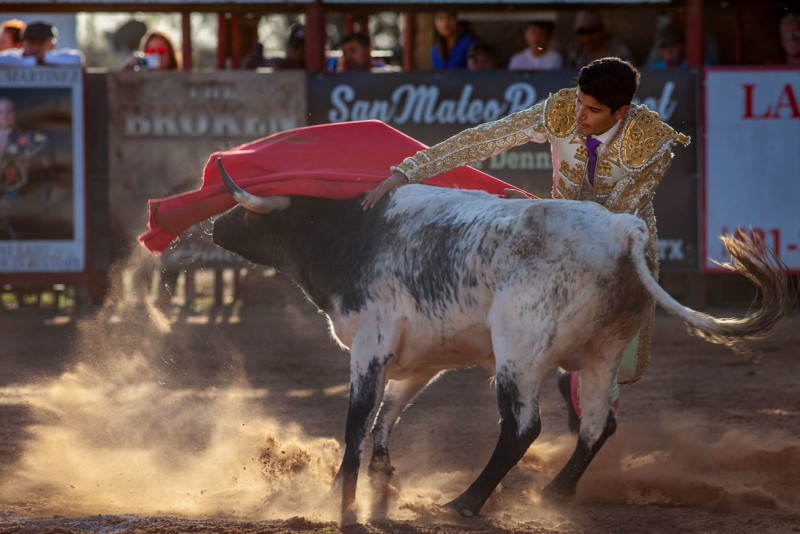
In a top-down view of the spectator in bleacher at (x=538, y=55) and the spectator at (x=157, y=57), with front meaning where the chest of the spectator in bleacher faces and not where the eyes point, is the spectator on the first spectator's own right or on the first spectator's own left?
on the first spectator's own right

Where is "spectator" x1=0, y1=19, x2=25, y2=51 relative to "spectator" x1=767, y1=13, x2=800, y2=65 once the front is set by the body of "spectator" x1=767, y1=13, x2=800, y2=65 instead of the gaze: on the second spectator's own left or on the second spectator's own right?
on the second spectator's own right

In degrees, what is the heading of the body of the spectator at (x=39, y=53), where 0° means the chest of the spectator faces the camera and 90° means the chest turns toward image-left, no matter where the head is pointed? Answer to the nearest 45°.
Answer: approximately 0°

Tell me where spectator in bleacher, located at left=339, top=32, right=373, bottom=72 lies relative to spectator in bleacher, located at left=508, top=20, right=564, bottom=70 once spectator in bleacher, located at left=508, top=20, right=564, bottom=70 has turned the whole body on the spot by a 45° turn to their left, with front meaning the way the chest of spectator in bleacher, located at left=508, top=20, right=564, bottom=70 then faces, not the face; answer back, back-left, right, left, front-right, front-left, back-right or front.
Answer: back-right

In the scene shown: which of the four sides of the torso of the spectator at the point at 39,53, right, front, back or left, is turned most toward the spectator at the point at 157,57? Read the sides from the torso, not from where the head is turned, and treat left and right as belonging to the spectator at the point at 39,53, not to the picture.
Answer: left

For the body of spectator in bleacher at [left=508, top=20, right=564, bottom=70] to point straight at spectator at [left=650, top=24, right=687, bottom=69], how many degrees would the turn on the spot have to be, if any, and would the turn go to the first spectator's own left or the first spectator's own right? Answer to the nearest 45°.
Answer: approximately 90° to the first spectator's own left

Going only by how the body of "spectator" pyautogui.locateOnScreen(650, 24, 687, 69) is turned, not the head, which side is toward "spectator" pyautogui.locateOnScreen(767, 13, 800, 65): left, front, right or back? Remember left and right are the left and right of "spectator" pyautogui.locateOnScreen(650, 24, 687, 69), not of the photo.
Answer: left

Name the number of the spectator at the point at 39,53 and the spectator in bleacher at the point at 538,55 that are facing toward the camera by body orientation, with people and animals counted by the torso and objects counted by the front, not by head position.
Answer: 2

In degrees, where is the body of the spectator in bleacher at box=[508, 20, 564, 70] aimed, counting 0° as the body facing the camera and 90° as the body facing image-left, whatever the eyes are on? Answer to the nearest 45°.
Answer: approximately 0°

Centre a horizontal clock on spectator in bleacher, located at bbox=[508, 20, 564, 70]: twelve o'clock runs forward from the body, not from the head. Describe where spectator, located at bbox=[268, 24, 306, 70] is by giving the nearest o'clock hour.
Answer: The spectator is roughly at 3 o'clock from the spectator in bleacher.
